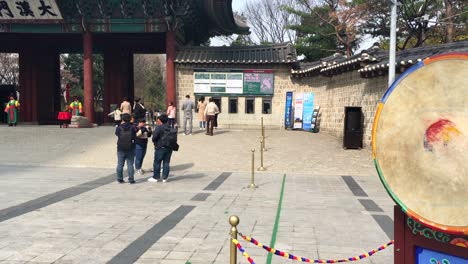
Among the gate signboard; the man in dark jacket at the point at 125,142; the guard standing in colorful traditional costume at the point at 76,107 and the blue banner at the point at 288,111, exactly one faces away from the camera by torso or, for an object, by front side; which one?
the man in dark jacket

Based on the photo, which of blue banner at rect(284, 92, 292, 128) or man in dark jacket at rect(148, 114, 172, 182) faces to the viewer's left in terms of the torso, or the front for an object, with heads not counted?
the man in dark jacket

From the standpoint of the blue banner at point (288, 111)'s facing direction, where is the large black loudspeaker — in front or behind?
in front

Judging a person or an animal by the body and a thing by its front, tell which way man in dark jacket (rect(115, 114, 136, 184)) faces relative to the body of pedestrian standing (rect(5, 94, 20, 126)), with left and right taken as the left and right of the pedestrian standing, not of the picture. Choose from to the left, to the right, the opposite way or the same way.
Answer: the opposite way

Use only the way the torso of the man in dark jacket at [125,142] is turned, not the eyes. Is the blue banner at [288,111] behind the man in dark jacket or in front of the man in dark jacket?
in front

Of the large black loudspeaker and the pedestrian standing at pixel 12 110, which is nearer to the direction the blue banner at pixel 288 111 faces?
the large black loudspeaker

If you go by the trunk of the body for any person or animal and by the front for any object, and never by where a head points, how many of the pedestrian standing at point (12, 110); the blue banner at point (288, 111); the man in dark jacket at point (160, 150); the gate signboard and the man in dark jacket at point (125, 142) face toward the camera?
3

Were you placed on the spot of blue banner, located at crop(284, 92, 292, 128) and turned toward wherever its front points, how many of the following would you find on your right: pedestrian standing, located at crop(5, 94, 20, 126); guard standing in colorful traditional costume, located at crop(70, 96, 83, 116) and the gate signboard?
3

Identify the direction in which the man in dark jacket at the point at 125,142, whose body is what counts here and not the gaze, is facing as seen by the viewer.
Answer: away from the camera

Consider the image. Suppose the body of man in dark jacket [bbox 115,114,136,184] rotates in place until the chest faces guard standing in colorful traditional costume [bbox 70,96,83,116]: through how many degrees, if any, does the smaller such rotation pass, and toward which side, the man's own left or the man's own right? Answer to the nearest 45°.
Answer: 0° — they already face them
